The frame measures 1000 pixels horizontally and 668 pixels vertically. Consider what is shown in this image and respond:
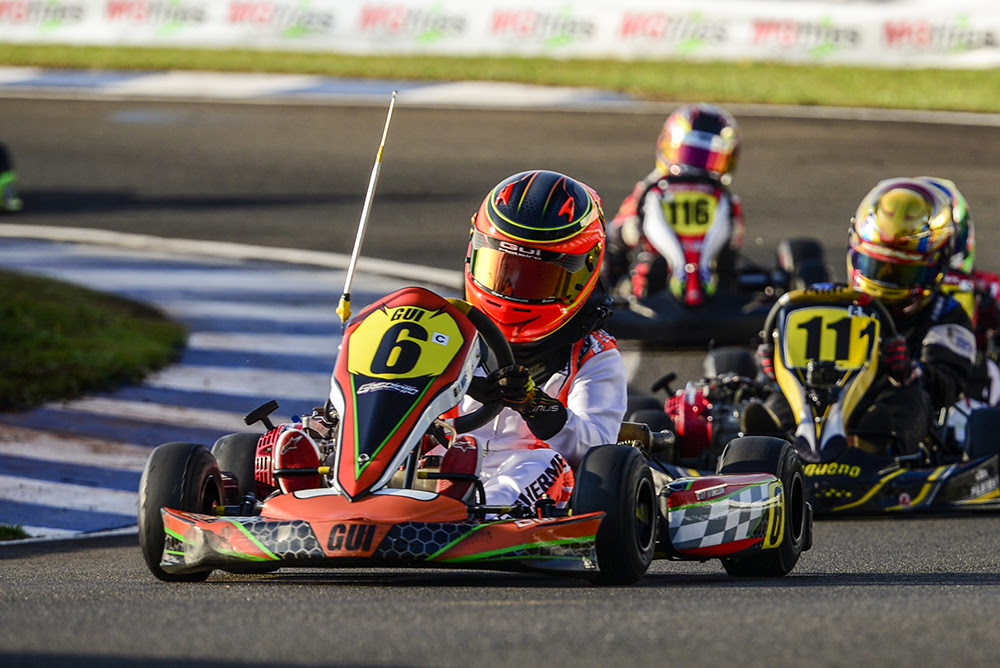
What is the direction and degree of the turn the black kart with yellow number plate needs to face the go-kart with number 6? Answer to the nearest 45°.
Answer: approximately 45° to its right

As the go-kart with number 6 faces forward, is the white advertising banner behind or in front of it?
behind

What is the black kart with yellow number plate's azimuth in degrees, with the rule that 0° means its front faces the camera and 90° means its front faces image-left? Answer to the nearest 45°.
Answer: approximately 0°

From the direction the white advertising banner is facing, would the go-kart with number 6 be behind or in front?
in front

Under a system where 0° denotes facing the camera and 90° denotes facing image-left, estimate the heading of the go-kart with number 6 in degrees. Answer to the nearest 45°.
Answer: approximately 45°

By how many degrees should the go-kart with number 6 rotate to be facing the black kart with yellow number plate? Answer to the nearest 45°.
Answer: approximately 180°

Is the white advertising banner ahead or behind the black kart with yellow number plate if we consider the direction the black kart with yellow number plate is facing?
behind

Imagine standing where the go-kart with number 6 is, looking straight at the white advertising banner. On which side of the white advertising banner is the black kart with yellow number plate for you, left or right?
right

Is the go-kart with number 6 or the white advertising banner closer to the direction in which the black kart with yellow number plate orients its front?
the go-kart with number 6

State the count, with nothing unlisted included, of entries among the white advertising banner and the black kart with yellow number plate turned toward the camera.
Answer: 2

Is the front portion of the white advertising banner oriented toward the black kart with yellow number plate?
yes
